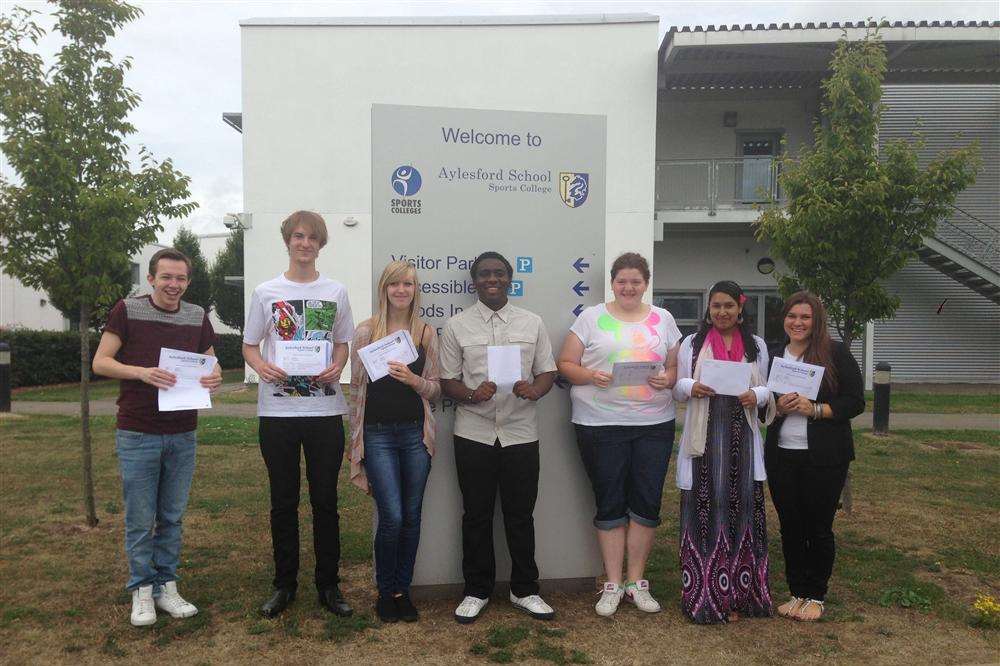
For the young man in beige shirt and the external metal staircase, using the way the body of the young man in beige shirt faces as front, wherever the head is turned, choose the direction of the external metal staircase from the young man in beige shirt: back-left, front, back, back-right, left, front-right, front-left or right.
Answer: back-left

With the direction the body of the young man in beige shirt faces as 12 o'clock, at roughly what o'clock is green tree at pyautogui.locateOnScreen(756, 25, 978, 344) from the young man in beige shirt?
The green tree is roughly at 8 o'clock from the young man in beige shirt.

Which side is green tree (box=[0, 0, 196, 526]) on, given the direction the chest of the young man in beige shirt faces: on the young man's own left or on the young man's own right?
on the young man's own right

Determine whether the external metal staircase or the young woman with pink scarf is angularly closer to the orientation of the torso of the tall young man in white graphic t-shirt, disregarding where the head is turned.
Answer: the young woman with pink scarf

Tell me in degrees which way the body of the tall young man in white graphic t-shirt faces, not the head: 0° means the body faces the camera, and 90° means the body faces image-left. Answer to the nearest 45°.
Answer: approximately 0°

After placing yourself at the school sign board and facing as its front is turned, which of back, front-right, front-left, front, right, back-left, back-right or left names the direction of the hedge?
back-right

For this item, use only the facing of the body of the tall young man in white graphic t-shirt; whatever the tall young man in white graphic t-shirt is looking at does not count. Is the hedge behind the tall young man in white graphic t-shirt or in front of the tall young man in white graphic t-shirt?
behind

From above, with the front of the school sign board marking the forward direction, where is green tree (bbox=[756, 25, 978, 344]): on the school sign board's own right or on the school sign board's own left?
on the school sign board's own left
